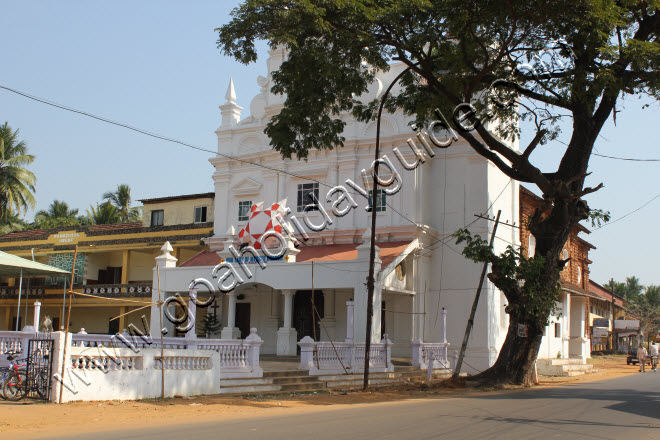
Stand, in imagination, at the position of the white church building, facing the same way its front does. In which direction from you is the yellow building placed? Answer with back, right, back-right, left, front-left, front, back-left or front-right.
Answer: right

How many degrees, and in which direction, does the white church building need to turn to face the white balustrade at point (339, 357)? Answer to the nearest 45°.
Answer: approximately 45° to its left

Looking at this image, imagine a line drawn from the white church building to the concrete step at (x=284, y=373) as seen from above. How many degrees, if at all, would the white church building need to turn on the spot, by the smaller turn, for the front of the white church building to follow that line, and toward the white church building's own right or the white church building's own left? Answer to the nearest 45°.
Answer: approximately 45° to the white church building's own left

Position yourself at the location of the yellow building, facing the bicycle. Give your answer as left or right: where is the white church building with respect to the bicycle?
left

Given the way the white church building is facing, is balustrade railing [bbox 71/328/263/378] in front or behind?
in front

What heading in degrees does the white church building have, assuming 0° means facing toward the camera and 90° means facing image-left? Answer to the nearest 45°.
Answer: approximately 45°

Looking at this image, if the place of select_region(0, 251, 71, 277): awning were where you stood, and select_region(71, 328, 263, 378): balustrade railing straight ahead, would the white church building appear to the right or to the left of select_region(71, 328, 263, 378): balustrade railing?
left

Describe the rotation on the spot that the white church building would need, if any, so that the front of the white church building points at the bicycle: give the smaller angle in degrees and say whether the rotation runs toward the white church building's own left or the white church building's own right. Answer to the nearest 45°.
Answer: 0° — it already faces it

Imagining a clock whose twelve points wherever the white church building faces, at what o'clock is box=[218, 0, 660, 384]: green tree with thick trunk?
The green tree with thick trunk is roughly at 10 o'clock from the white church building.

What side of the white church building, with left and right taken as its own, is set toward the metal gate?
front
